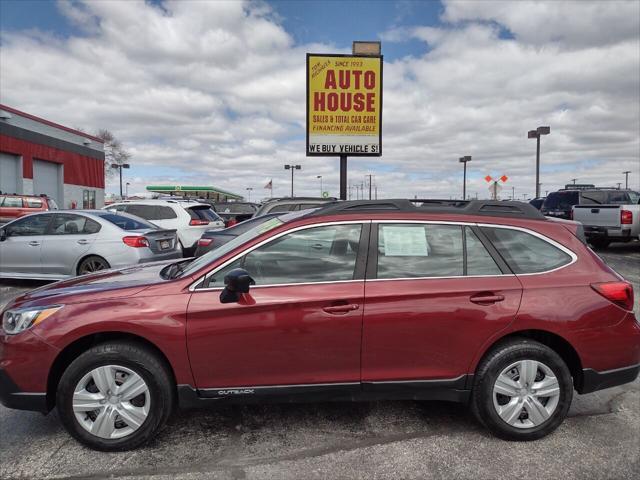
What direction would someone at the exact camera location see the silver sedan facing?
facing away from the viewer and to the left of the viewer

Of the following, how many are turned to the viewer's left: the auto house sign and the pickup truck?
0

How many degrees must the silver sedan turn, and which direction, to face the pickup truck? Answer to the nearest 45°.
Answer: approximately 135° to its right

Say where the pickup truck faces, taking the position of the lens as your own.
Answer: facing away from the viewer and to the right of the viewer

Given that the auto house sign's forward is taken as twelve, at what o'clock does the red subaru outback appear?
The red subaru outback is roughly at 12 o'clock from the auto house sign.

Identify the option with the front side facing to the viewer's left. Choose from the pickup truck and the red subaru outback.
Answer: the red subaru outback

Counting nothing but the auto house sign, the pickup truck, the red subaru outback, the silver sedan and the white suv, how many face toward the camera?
1

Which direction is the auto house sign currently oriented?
toward the camera

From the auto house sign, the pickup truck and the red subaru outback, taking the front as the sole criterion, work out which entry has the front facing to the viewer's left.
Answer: the red subaru outback

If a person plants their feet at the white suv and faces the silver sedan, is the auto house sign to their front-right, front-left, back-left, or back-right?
back-left

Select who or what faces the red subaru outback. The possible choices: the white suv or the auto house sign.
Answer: the auto house sign

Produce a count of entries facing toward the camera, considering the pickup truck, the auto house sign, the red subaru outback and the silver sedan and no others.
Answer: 1

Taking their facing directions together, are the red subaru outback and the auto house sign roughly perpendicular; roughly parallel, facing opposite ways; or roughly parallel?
roughly perpendicular

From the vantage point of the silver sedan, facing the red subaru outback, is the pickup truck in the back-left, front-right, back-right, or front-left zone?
front-left

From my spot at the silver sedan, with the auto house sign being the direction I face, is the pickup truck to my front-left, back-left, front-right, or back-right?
front-right

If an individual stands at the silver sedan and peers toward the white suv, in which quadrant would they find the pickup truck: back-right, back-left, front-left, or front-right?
front-right

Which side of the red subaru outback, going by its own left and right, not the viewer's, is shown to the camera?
left

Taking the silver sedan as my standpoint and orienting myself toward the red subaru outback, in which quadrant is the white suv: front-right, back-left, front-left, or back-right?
back-left

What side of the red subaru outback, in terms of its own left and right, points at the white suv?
right
